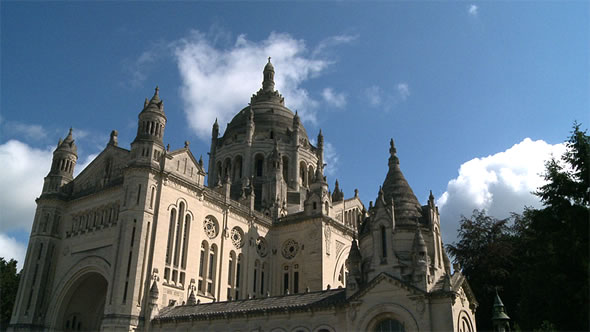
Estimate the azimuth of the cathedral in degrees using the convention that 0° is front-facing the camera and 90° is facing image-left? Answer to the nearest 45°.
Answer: approximately 45°

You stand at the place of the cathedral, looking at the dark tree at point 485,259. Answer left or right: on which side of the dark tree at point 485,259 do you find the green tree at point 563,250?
right
